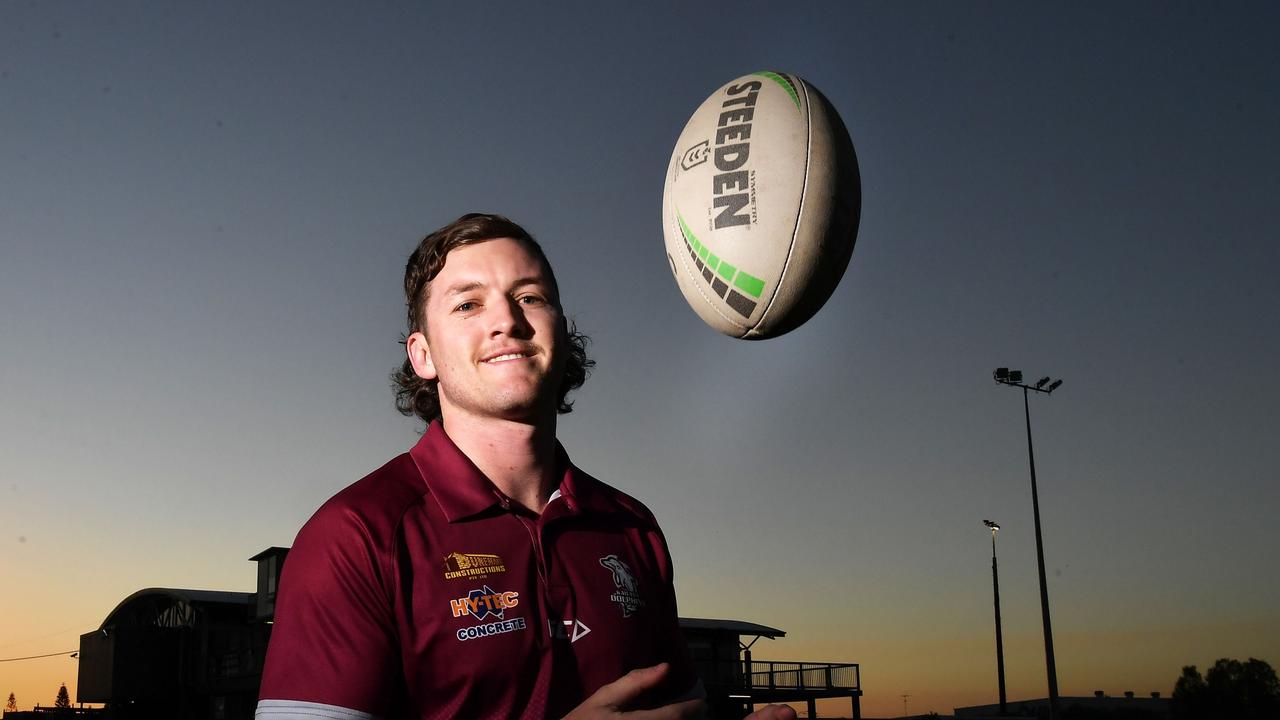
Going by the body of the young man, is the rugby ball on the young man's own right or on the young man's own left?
on the young man's own left

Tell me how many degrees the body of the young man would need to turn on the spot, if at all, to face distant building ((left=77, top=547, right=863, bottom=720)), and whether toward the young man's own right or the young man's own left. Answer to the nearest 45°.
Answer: approximately 135° to the young man's own left

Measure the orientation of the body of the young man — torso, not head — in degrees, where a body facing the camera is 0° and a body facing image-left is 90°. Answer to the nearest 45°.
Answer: approximately 315°

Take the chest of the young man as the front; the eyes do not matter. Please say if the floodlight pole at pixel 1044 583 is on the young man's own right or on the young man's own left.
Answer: on the young man's own left
